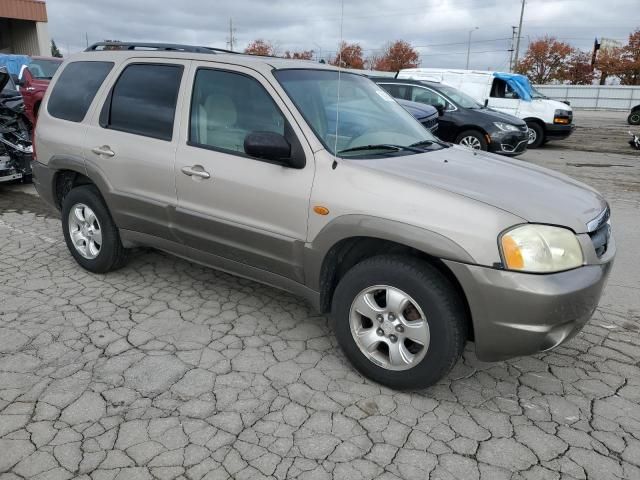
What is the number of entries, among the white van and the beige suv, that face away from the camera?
0

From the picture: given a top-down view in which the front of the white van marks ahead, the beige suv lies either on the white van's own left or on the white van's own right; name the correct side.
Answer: on the white van's own right

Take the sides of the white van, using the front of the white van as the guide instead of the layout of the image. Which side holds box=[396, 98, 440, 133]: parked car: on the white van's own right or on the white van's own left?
on the white van's own right

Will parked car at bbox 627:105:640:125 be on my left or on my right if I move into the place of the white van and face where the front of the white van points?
on my left

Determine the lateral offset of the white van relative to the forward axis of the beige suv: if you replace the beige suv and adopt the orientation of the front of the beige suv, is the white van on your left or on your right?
on your left

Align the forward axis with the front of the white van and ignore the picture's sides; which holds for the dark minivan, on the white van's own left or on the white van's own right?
on the white van's own right

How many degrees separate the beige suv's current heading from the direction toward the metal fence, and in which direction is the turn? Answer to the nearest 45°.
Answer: approximately 90° to its left

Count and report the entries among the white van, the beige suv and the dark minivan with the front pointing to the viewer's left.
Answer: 0

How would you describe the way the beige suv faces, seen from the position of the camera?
facing the viewer and to the right of the viewer

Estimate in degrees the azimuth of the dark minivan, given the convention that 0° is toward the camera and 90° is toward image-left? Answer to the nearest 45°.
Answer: approximately 315°
